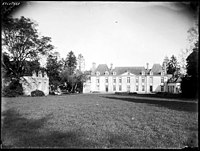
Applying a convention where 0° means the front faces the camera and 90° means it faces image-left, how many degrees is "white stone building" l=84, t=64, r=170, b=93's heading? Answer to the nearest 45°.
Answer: approximately 0°
